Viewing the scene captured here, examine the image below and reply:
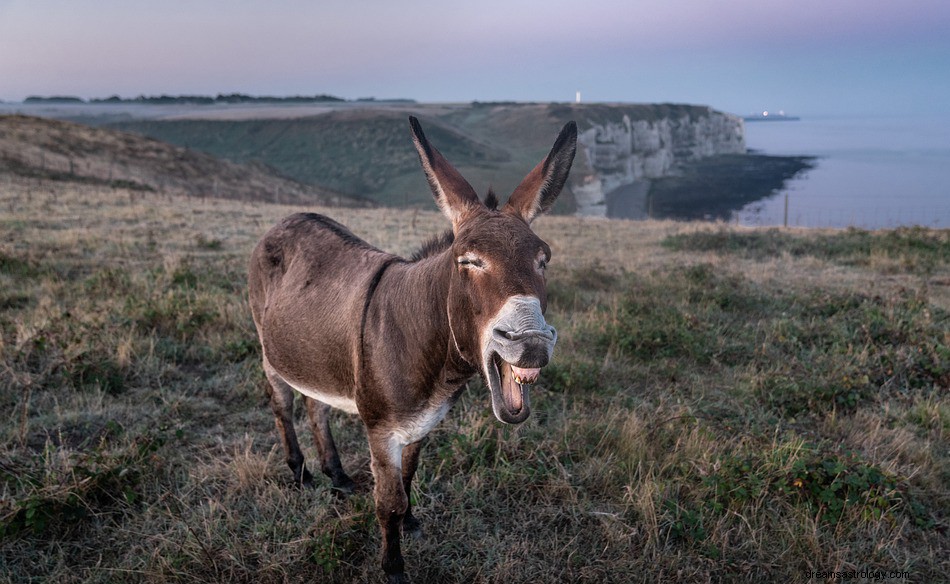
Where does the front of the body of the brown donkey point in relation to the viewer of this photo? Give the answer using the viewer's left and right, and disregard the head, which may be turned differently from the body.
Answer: facing the viewer and to the right of the viewer
